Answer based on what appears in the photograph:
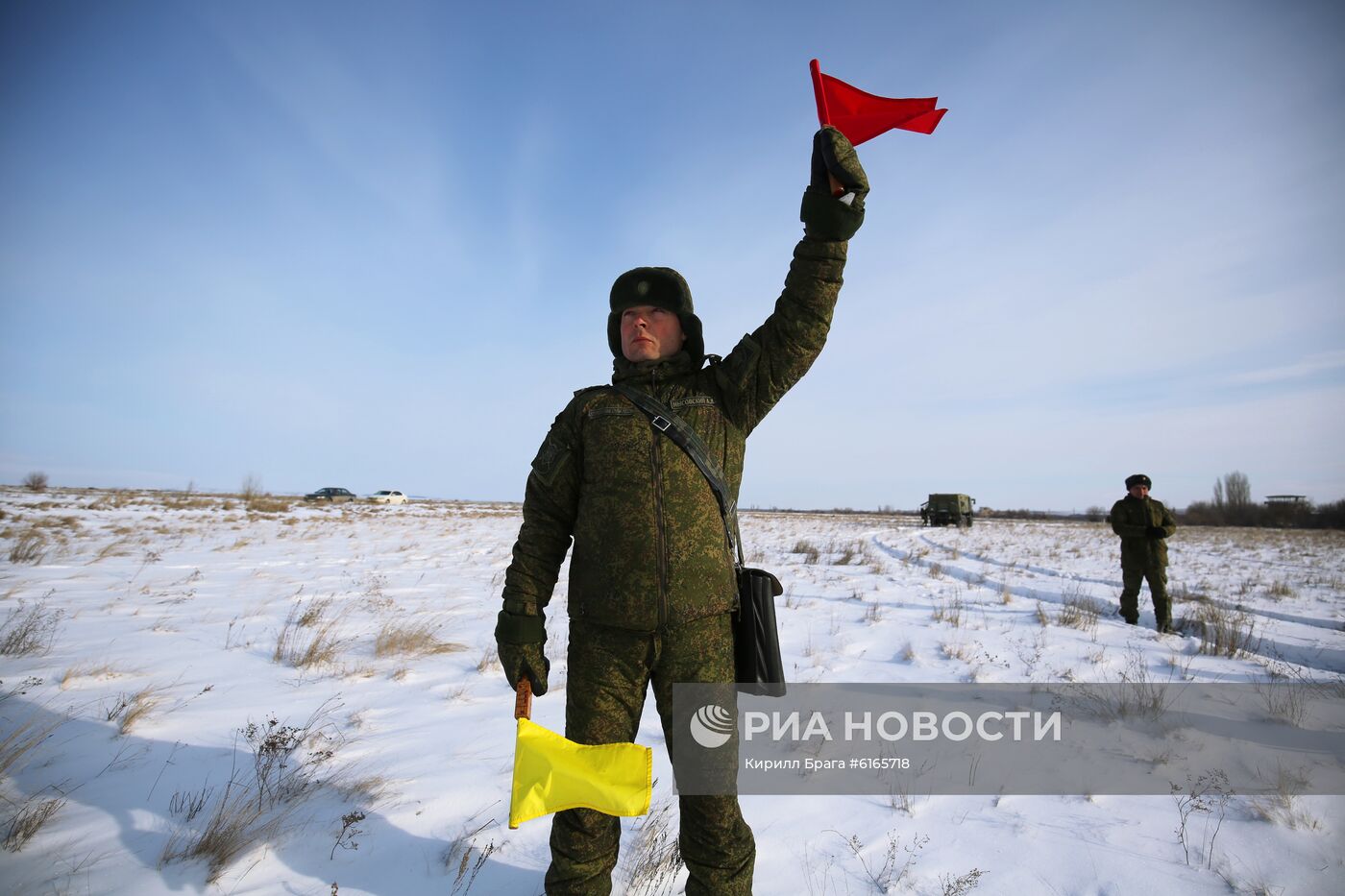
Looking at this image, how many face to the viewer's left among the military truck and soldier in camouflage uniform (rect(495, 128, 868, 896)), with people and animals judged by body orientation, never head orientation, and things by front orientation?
0

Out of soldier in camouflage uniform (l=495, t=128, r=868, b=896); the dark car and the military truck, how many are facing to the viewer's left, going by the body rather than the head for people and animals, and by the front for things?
1

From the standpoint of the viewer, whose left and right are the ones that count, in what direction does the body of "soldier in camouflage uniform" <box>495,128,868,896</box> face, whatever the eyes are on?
facing the viewer

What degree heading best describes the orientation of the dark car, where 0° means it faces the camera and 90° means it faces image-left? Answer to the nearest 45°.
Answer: approximately 90°

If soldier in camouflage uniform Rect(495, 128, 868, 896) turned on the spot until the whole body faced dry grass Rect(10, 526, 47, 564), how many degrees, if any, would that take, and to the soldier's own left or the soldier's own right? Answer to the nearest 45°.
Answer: approximately 135° to the soldier's own right

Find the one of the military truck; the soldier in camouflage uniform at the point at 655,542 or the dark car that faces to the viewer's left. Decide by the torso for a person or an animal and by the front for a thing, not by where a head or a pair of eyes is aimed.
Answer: the dark car

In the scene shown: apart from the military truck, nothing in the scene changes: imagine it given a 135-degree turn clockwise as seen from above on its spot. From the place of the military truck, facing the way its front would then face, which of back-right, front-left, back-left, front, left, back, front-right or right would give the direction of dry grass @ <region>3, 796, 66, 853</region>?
front-right

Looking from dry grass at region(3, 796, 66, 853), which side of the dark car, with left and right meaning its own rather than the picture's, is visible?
left

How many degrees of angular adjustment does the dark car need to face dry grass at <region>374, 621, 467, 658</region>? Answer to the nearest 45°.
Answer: approximately 90° to its left

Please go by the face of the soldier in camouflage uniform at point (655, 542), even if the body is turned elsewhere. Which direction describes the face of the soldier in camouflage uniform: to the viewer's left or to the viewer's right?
to the viewer's left

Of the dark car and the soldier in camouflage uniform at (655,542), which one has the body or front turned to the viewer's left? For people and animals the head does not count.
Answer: the dark car

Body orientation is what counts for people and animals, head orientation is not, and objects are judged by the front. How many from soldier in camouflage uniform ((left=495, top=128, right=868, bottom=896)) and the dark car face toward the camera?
1
